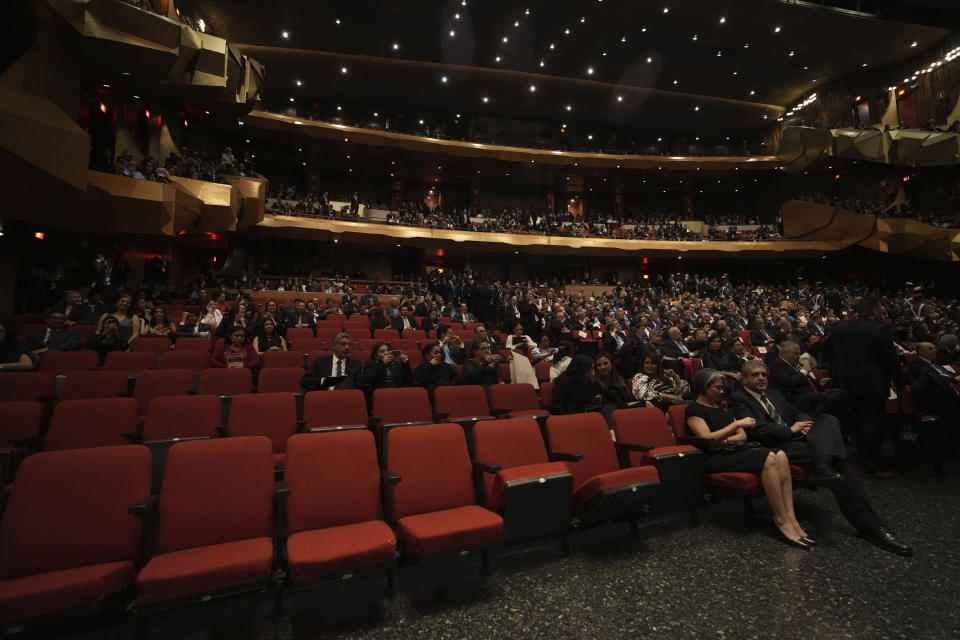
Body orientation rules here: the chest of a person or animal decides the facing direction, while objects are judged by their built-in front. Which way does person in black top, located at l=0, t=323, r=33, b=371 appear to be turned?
toward the camera

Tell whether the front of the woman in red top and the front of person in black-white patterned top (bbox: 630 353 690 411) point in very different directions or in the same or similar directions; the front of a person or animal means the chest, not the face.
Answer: same or similar directions

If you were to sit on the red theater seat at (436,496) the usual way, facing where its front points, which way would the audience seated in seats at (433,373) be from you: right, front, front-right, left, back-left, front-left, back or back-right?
back-left

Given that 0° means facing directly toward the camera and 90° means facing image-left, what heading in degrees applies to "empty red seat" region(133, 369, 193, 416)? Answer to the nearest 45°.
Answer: approximately 0°

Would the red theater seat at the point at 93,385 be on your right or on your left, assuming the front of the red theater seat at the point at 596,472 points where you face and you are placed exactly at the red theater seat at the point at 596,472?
on your right

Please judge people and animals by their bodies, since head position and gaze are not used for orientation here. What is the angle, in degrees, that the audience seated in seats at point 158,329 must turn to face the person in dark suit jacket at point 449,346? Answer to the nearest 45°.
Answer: approximately 45° to their left

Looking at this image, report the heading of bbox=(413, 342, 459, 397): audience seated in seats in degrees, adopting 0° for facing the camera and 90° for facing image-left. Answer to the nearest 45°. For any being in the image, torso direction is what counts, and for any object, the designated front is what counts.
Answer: approximately 315°

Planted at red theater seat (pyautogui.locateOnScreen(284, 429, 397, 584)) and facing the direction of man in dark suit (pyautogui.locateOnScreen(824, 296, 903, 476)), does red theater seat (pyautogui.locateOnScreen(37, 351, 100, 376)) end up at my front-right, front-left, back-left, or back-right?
back-left

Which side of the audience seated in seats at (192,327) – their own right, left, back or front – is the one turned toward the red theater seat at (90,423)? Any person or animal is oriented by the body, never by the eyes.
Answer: front

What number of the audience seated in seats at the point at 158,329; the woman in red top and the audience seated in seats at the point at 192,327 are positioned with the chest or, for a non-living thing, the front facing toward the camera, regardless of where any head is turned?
3

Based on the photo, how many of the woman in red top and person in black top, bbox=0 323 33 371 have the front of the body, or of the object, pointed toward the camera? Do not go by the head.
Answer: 2

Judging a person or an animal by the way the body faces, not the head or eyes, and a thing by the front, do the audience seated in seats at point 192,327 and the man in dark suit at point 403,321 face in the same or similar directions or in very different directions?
same or similar directions

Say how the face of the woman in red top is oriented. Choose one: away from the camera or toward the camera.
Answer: toward the camera

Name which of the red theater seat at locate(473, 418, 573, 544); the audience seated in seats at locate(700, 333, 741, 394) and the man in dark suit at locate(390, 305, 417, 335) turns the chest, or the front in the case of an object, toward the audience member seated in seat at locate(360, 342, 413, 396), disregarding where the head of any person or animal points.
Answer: the man in dark suit

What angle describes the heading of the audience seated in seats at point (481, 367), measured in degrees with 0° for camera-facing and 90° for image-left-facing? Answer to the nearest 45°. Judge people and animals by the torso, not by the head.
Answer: approximately 315°

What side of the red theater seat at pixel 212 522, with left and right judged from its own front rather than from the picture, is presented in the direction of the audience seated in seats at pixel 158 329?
back

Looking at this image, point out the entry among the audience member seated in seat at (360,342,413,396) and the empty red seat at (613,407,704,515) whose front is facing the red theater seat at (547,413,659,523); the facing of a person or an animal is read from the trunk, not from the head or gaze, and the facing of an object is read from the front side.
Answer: the audience member seated in seat
